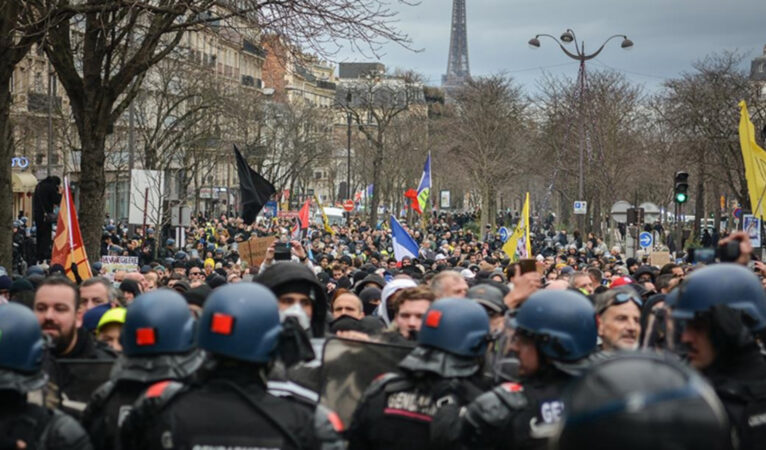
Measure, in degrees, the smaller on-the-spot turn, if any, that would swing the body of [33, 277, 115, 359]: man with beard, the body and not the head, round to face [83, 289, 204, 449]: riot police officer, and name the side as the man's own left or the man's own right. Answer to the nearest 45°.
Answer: approximately 45° to the man's own left

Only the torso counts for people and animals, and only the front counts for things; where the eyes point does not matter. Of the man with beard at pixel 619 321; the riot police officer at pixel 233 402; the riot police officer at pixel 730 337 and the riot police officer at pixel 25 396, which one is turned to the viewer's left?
the riot police officer at pixel 730 337

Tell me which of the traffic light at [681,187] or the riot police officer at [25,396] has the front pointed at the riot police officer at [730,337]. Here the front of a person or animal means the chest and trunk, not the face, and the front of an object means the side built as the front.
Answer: the traffic light

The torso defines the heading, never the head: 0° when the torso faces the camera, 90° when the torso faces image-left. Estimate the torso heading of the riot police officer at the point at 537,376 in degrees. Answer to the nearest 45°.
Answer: approximately 135°

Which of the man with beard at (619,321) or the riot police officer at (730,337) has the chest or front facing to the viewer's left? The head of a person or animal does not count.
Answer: the riot police officer

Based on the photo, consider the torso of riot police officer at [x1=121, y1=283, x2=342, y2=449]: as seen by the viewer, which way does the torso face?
away from the camera

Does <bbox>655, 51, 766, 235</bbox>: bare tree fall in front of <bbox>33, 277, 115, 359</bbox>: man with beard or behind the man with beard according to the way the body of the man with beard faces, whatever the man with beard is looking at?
behind

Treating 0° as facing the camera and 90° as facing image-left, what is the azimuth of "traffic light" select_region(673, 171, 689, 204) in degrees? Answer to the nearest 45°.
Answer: approximately 0°

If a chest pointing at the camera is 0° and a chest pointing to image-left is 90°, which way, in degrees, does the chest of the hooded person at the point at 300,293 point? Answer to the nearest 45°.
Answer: approximately 45°

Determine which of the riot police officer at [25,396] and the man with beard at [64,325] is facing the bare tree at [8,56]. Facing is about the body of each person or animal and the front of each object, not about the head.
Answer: the riot police officer
